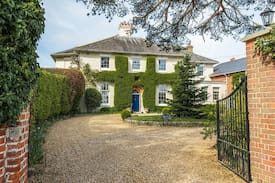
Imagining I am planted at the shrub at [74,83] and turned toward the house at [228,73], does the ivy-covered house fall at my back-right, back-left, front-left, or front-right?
front-left

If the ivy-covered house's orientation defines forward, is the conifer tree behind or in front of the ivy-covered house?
in front

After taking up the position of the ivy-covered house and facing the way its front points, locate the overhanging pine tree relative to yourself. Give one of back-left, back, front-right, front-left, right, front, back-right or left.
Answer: front

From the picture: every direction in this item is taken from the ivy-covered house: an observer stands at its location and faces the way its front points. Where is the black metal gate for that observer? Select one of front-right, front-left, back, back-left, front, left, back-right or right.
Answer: front

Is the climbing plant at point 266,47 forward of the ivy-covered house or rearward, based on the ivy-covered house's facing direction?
forward

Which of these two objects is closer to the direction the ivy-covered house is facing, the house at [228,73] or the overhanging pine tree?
the overhanging pine tree

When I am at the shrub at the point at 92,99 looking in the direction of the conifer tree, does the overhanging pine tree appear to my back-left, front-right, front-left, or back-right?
front-right

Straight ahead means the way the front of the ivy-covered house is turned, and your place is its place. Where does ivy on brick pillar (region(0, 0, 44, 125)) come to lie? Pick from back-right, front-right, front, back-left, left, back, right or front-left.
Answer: front

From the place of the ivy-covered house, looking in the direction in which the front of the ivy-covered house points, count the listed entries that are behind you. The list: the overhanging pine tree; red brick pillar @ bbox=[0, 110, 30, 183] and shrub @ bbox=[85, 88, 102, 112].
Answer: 0

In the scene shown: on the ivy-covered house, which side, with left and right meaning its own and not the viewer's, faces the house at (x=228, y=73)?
left

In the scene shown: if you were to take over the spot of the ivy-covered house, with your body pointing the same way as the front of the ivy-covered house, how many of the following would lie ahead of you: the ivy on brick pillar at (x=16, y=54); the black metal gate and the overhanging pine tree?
3

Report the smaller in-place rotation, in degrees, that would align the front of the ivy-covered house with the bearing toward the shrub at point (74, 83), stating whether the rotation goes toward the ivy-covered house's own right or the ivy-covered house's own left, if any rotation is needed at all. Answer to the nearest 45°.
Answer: approximately 45° to the ivy-covered house's own right

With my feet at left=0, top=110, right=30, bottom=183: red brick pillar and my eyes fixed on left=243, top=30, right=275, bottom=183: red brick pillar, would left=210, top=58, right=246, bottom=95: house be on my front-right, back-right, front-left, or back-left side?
front-left

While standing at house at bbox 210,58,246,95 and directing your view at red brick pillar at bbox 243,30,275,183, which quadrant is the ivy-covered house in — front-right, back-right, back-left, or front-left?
front-right

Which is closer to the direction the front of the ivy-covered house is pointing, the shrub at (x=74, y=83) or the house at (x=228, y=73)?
the shrub

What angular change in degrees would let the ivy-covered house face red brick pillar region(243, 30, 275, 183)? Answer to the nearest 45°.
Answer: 0° — it already faces it

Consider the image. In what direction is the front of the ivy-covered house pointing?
toward the camera

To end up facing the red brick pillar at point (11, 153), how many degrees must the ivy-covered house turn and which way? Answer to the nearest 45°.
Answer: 0° — it already faces it
